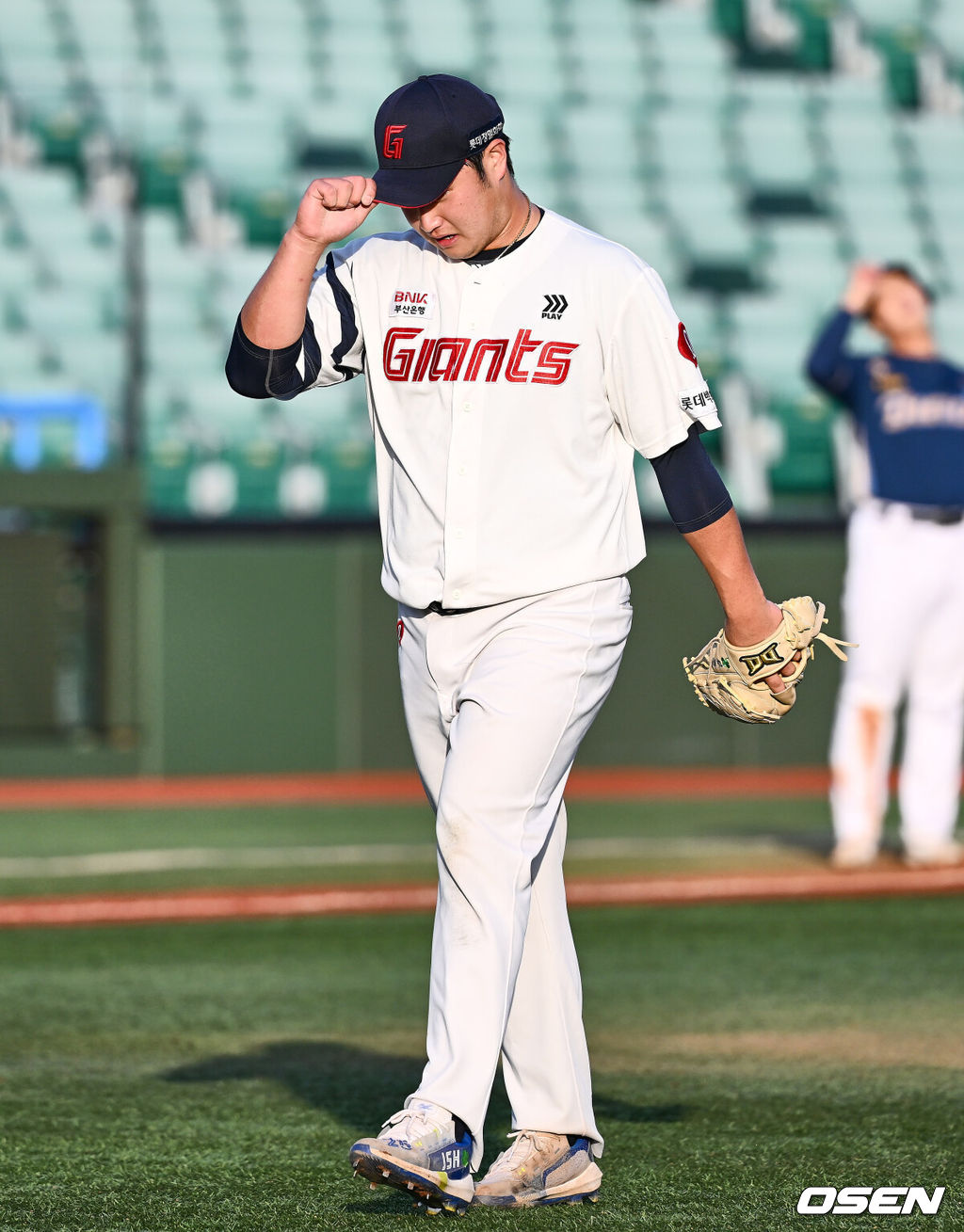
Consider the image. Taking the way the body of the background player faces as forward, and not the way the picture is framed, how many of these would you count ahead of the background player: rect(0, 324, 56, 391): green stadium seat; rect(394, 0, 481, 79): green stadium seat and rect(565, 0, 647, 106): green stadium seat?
0

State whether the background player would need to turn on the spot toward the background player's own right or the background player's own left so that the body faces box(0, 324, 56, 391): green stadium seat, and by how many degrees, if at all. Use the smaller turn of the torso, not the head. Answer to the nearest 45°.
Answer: approximately 135° to the background player's own right

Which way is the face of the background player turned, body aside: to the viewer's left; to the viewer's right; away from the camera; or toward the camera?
toward the camera

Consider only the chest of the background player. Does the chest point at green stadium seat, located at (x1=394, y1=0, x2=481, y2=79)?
no

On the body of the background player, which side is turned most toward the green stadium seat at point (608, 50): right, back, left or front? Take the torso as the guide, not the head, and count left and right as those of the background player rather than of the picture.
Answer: back

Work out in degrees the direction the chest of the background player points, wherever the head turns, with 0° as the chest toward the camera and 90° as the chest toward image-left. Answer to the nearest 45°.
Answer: approximately 0°

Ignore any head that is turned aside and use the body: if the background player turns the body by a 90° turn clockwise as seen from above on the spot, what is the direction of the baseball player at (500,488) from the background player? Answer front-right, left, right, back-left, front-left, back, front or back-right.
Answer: left
